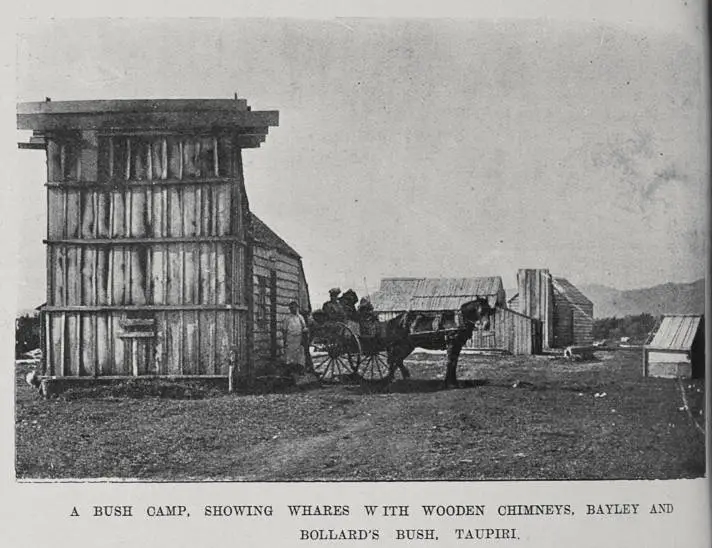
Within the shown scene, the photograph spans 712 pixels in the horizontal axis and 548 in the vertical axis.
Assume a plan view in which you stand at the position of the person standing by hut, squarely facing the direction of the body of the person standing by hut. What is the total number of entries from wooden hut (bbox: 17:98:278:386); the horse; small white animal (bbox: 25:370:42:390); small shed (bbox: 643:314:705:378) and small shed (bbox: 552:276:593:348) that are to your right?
2

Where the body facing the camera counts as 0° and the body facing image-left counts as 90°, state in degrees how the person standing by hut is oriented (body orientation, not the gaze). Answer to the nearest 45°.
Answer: approximately 0°

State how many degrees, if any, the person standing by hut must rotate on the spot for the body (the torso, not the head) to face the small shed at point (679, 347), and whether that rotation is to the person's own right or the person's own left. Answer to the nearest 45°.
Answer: approximately 90° to the person's own left

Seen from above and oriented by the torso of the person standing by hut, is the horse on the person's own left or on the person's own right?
on the person's own left

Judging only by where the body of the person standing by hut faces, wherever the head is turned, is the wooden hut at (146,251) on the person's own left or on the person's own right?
on the person's own right

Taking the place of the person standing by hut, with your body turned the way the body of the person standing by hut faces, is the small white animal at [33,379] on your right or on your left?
on your right

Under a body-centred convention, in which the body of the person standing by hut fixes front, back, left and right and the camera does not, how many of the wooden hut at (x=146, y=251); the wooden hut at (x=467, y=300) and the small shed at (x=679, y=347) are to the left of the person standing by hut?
2

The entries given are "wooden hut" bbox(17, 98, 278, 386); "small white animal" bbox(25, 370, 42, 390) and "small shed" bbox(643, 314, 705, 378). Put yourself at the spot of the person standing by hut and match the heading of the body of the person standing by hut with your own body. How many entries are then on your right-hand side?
2

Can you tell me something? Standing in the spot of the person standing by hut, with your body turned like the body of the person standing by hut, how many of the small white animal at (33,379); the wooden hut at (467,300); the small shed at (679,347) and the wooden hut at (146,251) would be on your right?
2

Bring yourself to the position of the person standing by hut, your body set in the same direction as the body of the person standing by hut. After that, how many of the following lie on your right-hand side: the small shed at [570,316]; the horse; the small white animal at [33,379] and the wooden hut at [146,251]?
2

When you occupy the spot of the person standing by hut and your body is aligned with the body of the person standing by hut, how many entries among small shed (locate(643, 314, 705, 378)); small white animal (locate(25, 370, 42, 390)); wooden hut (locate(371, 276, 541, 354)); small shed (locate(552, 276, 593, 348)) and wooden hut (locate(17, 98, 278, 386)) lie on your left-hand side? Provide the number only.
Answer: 3
